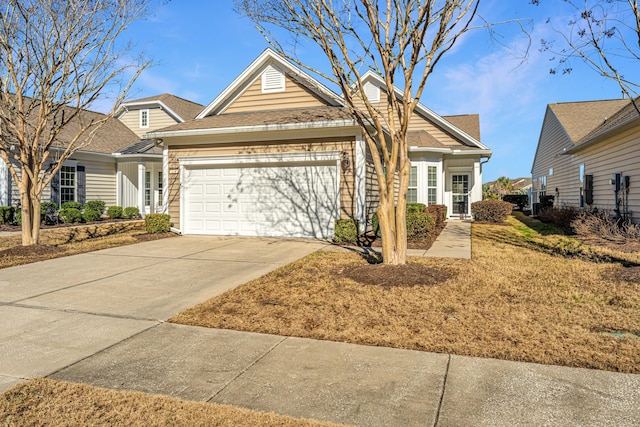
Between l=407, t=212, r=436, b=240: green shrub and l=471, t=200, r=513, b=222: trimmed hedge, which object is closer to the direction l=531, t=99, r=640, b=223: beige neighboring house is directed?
the green shrub

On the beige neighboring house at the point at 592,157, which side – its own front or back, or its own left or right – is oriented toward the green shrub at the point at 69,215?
right

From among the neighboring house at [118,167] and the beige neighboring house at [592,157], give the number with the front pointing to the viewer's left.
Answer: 0

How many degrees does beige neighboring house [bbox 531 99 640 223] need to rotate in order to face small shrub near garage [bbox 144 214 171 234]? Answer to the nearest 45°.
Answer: approximately 90° to its right

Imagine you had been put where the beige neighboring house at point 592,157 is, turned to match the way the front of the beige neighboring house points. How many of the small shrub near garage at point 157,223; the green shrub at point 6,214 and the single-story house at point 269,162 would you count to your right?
3

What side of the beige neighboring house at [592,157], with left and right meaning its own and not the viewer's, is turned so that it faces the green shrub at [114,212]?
right

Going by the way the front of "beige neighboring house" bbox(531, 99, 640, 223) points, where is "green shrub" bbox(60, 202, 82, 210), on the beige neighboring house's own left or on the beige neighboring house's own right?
on the beige neighboring house's own right

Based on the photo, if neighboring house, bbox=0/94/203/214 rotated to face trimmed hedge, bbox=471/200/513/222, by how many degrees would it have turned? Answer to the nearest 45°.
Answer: approximately 45° to its left

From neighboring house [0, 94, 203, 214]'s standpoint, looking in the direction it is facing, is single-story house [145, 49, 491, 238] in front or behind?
in front
